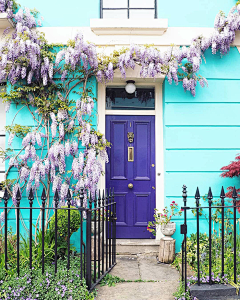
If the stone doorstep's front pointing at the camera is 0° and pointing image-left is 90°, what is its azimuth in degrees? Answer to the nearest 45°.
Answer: approximately 0°

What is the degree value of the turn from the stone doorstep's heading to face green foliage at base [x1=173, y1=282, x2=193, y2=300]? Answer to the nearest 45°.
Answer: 0° — it already faces it

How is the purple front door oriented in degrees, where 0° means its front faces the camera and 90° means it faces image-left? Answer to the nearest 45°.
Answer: approximately 0°

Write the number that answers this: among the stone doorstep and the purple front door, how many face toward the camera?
2

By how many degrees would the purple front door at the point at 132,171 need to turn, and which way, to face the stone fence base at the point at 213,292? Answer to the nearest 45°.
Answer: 0° — it already faces it
